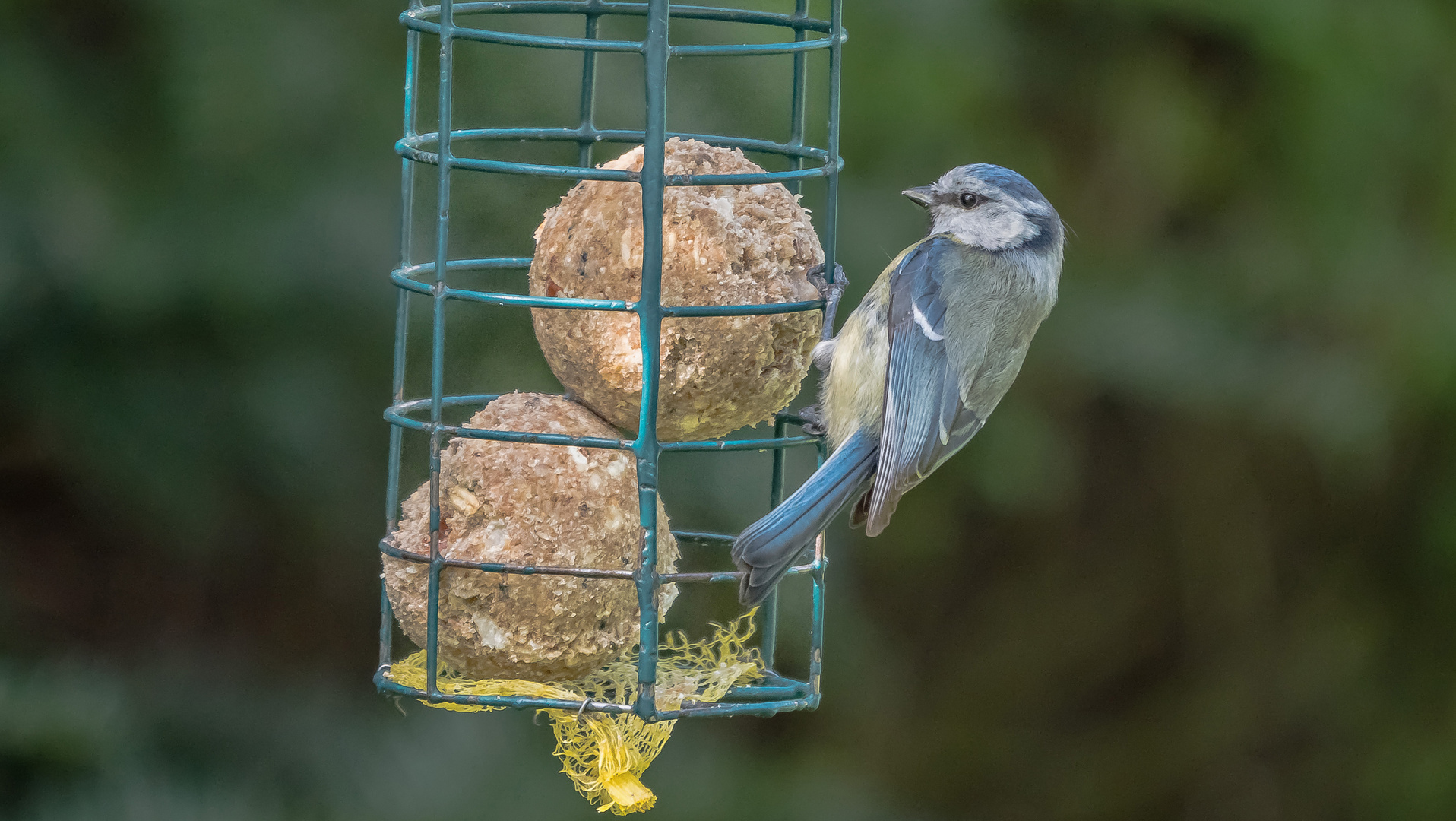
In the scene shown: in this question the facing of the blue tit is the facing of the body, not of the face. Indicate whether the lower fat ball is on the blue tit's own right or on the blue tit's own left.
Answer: on the blue tit's own left

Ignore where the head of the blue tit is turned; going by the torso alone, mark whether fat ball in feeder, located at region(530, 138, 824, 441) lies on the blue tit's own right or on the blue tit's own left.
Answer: on the blue tit's own left

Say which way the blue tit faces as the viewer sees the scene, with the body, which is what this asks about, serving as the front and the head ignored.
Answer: to the viewer's left
